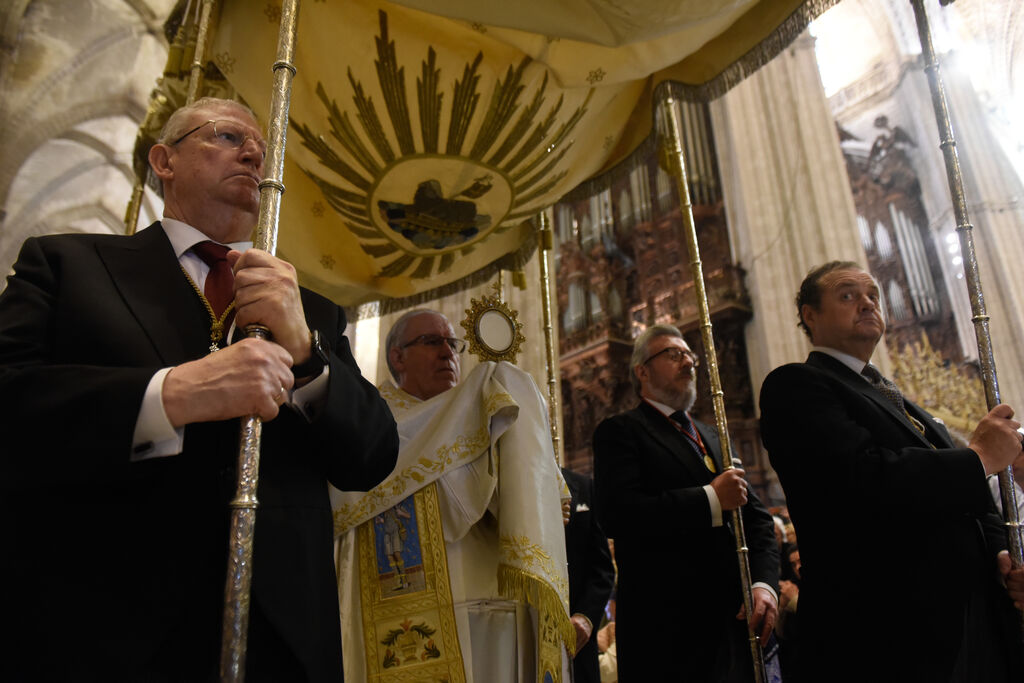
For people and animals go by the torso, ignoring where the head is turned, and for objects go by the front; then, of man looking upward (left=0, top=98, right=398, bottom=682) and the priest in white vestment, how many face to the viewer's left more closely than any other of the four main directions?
0

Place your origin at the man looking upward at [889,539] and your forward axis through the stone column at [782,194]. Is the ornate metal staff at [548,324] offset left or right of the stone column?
left

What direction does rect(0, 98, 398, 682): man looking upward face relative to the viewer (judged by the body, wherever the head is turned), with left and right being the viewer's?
facing the viewer and to the right of the viewer

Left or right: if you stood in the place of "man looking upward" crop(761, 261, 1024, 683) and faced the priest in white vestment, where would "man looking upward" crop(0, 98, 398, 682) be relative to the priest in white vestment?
left

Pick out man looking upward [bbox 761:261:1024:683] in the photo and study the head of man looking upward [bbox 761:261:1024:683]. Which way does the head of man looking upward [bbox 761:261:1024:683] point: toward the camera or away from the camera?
toward the camera

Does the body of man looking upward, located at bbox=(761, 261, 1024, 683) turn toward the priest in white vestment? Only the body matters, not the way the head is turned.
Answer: no

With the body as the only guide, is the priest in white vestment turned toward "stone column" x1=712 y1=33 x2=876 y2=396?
no

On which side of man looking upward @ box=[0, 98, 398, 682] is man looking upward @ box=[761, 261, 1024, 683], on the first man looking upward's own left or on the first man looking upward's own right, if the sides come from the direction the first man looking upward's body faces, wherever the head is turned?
on the first man looking upward's own left

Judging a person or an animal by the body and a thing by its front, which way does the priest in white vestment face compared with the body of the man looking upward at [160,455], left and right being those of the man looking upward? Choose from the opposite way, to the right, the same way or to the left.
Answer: the same way

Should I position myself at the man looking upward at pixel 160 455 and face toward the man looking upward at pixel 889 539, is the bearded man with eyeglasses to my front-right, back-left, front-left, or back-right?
front-left

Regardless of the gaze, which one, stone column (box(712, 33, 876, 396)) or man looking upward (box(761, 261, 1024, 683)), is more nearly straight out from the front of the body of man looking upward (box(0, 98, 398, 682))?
the man looking upward

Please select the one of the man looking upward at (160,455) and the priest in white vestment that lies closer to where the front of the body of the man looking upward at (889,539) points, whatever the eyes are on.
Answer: the man looking upward

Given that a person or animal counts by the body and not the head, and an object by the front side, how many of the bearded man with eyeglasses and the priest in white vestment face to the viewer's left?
0

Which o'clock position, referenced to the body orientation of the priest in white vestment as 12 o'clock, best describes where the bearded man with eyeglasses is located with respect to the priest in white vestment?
The bearded man with eyeglasses is roughly at 10 o'clock from the priest in white vestment.

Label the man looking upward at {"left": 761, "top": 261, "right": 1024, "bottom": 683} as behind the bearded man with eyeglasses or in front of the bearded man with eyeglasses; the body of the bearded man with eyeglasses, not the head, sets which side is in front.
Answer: in front

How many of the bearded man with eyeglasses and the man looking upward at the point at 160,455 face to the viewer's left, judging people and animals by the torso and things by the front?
0

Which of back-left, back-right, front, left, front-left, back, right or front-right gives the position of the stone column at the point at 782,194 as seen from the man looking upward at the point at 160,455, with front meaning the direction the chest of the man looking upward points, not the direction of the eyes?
left
